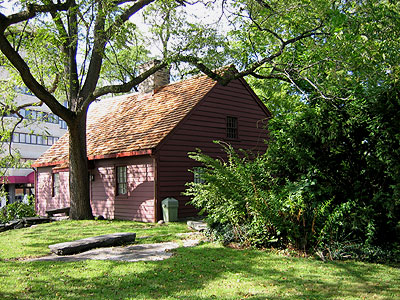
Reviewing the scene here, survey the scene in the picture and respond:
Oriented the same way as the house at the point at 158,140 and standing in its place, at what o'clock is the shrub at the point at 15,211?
The shrub is roughly at 2 o'clock from the house.

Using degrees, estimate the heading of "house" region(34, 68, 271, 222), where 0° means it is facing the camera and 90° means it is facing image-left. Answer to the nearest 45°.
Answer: approximately 45°

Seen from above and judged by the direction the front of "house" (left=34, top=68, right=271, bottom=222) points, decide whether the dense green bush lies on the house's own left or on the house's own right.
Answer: on the house's own left

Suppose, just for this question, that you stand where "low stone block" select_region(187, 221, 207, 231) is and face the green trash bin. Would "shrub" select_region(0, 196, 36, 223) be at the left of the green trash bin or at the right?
left

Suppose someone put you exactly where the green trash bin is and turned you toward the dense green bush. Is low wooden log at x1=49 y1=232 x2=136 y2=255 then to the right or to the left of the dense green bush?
right
